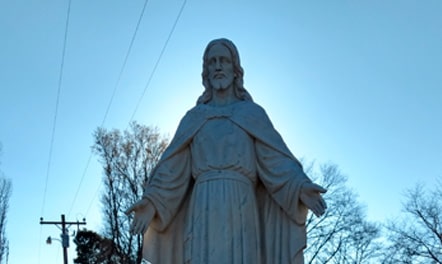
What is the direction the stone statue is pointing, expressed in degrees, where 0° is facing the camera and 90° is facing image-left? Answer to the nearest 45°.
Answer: approximately 0°

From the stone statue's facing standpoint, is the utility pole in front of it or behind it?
behind
